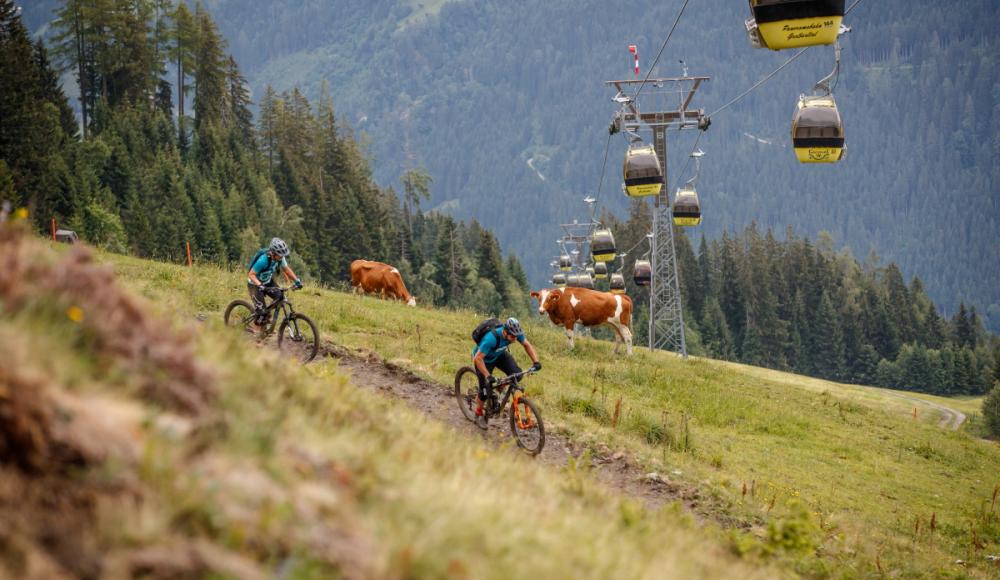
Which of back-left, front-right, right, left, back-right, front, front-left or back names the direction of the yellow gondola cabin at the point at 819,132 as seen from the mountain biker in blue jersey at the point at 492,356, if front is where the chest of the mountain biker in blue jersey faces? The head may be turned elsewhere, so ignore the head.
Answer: left

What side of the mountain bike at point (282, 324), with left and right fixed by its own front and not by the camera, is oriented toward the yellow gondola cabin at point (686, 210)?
left

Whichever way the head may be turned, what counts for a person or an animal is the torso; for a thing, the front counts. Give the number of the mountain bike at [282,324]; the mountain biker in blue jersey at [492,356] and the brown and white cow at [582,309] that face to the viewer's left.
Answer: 1

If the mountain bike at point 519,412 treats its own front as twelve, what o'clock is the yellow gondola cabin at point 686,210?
The yellow gondola cabin is roughly at 8 o'clock from the mountain bike.

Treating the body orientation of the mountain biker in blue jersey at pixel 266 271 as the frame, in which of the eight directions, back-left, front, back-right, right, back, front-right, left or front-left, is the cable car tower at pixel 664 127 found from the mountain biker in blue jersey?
left

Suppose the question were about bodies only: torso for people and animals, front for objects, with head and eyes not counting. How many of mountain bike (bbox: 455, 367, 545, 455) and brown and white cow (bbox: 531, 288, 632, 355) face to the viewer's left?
1

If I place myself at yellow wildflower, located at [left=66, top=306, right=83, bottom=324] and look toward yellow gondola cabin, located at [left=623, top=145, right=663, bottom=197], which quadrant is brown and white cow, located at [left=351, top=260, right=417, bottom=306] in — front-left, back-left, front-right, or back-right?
front-left

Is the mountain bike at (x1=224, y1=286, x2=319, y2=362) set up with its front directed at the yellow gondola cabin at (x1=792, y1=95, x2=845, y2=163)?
no

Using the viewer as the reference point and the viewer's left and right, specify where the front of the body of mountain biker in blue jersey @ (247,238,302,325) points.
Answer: facing the viewer and to the right of the viewer

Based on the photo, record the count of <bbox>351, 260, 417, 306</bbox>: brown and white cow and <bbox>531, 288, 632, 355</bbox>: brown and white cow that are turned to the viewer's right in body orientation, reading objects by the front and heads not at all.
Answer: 1

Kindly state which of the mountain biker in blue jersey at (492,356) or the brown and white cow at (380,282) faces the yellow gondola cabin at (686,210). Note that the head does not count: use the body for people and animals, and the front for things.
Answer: the brown and white cow

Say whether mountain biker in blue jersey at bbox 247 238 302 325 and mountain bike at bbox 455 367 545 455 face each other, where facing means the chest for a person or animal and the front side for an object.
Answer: no

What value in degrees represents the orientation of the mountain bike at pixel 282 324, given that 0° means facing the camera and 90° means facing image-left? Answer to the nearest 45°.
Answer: approximately 315°

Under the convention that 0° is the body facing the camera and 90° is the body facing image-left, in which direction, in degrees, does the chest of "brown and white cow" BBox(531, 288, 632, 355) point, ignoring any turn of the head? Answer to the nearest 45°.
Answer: approximately 90°

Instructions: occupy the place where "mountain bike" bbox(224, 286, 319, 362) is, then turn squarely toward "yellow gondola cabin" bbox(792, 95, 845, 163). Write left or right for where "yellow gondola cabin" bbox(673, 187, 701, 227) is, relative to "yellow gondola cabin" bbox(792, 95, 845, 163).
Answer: left

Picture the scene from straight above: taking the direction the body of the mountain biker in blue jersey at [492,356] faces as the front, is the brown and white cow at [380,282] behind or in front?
behind
